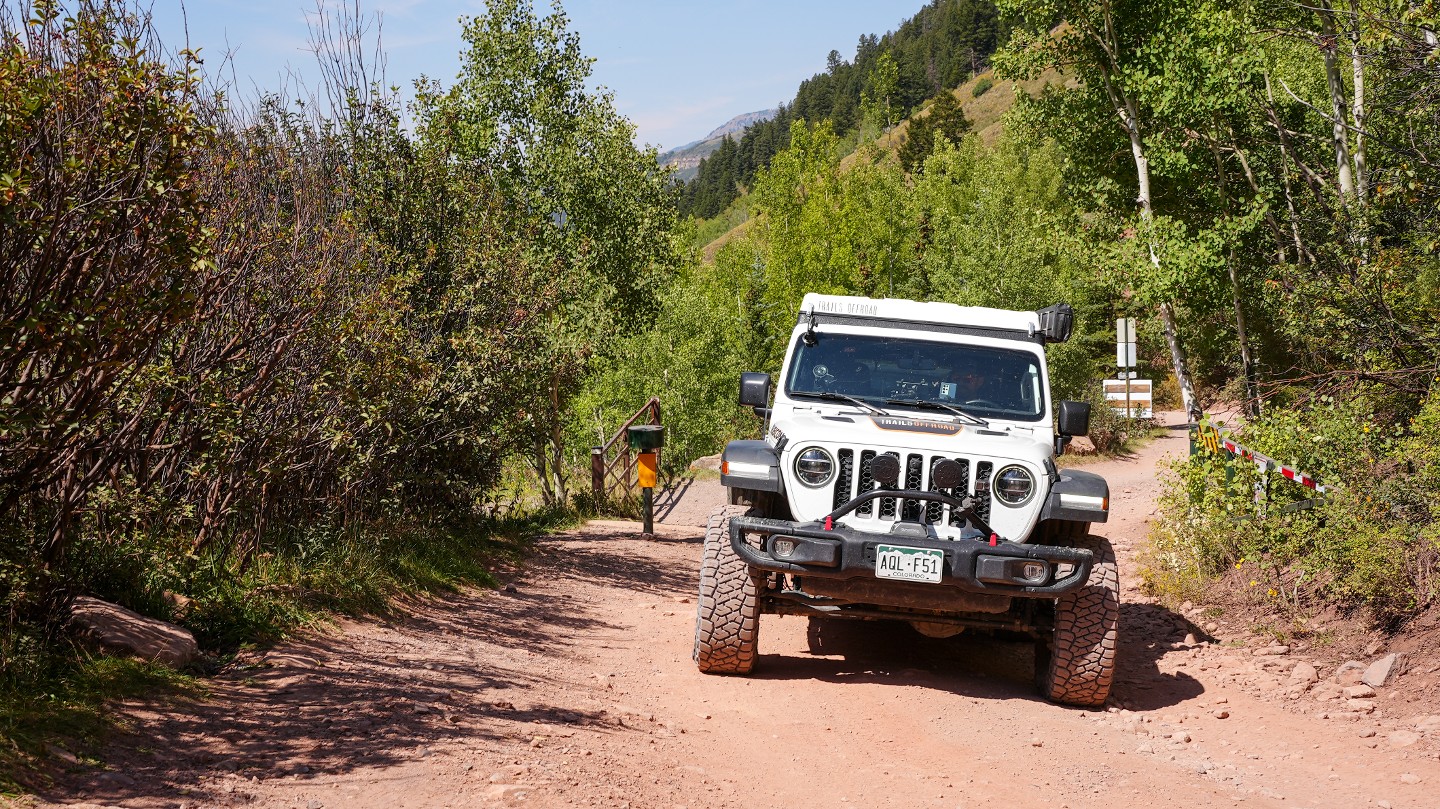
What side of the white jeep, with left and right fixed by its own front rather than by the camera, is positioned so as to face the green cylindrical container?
back

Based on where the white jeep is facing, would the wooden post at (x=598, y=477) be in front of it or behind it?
behind

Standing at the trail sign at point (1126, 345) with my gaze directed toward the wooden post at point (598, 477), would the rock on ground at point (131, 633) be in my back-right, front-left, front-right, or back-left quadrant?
front-left

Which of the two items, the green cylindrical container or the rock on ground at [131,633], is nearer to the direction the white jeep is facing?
the rock on ground

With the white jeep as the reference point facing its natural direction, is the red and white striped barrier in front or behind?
behind

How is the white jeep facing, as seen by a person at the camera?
facing the viewer

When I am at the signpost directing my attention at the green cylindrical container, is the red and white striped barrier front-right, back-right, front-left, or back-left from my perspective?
front-left

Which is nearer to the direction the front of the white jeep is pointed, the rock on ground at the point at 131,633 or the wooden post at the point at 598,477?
the rock on ground
